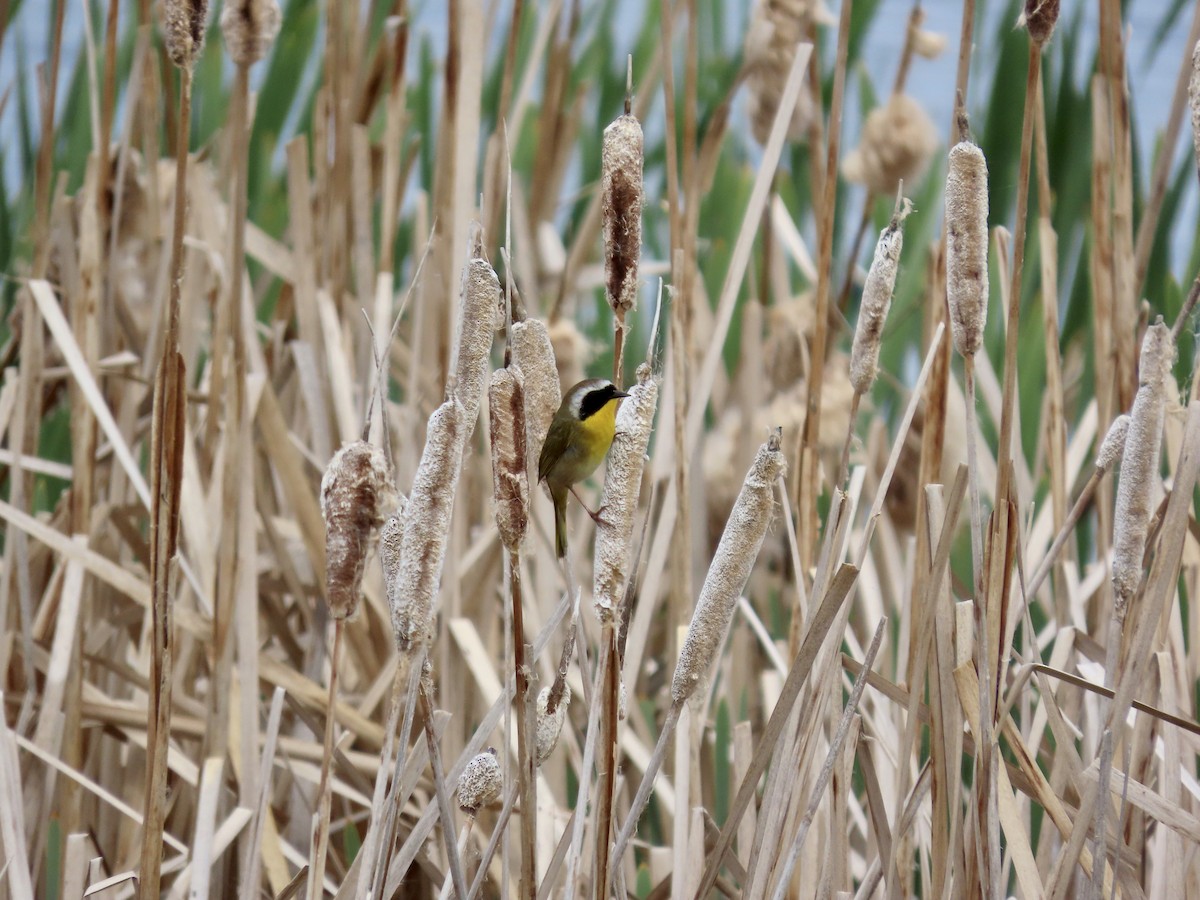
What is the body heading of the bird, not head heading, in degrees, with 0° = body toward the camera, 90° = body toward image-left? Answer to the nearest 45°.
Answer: approximately 270°

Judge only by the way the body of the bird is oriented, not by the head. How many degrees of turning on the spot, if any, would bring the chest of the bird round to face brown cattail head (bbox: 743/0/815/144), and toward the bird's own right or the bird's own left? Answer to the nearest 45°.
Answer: approximately 90° to the bird's own left

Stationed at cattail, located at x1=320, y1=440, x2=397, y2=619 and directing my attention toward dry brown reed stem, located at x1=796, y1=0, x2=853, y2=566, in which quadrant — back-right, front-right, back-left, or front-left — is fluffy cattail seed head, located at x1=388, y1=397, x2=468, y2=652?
front-right
